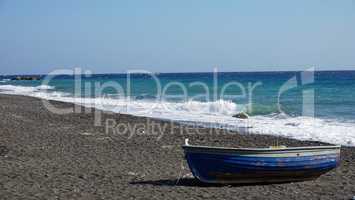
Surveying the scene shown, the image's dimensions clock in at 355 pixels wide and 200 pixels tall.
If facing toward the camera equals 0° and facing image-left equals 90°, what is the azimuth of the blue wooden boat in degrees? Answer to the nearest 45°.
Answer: approximately 90°
